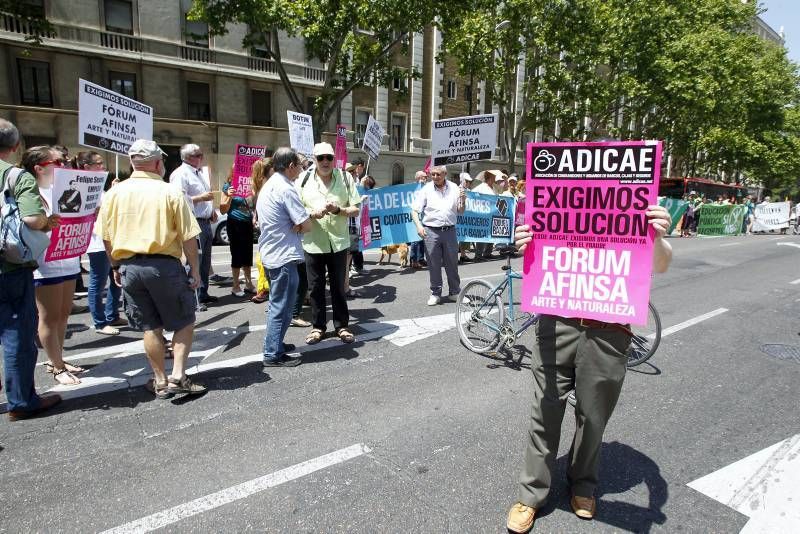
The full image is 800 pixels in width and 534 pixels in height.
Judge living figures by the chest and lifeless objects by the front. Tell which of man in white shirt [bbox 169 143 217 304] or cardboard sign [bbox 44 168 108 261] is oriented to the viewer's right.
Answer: the man in white shirt

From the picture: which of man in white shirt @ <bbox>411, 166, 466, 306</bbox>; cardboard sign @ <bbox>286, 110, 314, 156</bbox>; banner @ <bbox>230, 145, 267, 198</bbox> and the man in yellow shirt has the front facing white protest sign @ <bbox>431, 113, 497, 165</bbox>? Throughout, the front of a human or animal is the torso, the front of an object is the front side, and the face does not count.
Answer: the man in yellow shirt

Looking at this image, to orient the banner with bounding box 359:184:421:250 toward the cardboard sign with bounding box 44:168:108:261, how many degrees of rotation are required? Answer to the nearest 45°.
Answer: approximately 45° to its right

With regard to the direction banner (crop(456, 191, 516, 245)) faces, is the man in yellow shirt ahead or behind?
ahead

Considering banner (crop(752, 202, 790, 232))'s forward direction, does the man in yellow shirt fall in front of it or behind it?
in front

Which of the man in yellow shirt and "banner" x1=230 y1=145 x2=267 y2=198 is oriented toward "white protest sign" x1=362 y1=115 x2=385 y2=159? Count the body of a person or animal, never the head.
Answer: the man in yellow shirt

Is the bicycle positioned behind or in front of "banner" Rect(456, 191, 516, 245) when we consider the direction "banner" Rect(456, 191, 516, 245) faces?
in front

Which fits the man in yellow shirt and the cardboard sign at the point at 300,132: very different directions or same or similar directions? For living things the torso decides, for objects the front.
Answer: very different directions

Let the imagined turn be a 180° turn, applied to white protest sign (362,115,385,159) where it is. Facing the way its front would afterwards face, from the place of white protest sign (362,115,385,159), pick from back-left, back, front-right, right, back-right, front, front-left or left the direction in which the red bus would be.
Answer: right

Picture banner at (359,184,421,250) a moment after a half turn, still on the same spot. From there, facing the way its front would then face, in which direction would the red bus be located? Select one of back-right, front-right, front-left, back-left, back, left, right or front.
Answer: front-right

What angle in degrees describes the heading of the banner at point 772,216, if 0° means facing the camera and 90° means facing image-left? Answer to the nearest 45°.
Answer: approximately 0°

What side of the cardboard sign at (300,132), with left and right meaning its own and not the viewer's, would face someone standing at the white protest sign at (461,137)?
left

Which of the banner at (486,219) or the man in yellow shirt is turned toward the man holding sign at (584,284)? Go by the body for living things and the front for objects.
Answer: the banner
